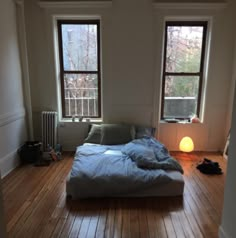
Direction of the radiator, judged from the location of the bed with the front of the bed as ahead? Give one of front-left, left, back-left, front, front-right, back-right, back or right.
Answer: back-right

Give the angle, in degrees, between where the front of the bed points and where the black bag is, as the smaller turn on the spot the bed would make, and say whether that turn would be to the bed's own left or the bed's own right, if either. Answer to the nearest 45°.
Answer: approximately 135° to the bed's own right

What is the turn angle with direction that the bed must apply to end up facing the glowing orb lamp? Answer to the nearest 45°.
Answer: approximately 135° to its left

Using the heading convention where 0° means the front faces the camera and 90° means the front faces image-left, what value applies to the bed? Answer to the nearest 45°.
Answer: approximately 0°

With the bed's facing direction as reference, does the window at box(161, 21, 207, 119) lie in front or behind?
behind

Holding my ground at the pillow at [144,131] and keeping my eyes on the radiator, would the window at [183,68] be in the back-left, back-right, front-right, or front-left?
back-right
